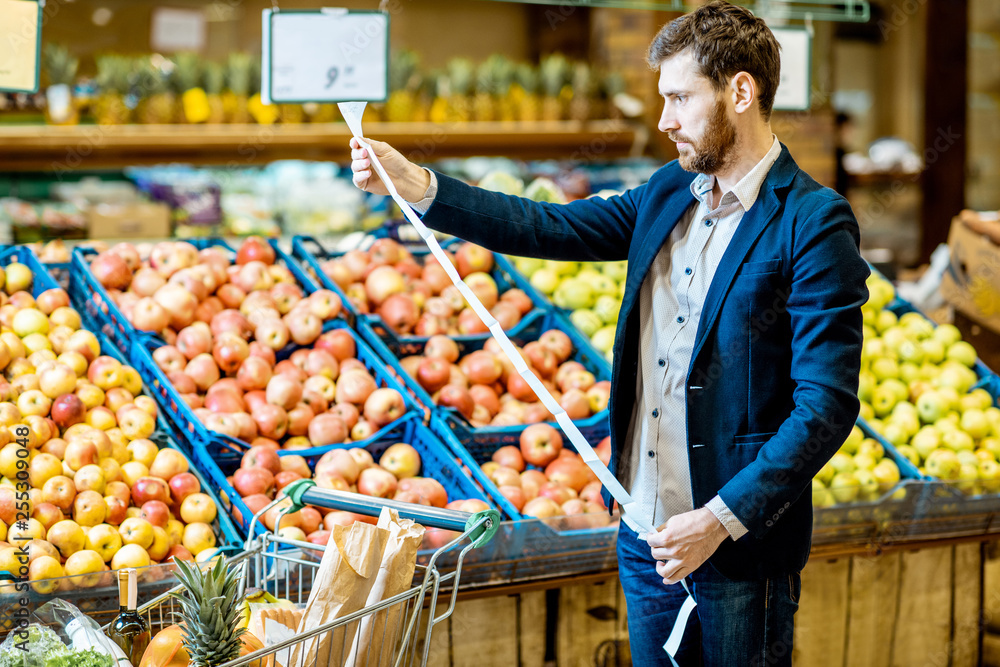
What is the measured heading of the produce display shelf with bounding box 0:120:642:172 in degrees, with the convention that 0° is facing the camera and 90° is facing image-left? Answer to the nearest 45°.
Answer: approximately 0°

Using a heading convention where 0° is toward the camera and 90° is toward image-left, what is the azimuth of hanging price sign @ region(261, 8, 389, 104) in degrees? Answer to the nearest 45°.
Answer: approximately 0°

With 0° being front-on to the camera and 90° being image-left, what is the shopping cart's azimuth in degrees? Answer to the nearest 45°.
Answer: approximately 45°

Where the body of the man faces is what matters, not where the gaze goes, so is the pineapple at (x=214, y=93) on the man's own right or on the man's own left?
on the man's own right

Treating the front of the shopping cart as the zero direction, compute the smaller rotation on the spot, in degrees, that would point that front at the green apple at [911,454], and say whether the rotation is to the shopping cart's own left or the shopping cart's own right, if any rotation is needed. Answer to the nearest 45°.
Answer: approximately 180°

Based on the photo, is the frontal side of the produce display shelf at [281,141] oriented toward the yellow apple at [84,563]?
yes

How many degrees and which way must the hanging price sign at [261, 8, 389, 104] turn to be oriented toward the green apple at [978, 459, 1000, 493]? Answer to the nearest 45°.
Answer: approximately 90° to its left

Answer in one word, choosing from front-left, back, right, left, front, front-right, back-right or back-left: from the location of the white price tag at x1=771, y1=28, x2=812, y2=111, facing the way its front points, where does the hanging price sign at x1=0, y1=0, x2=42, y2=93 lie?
front-right

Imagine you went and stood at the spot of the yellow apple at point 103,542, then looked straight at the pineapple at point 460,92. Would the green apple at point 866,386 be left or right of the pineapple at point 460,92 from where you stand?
right

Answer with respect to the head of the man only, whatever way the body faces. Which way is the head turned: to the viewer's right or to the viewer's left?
to the viewer's left

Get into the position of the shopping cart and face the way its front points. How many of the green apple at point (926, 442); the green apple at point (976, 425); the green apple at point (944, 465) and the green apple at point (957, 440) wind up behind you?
4
